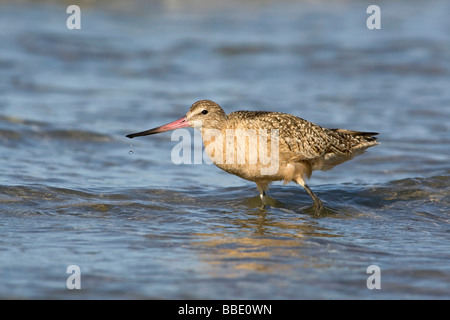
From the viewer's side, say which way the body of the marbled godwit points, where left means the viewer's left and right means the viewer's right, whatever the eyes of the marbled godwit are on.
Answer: facing to the left of the viewer
